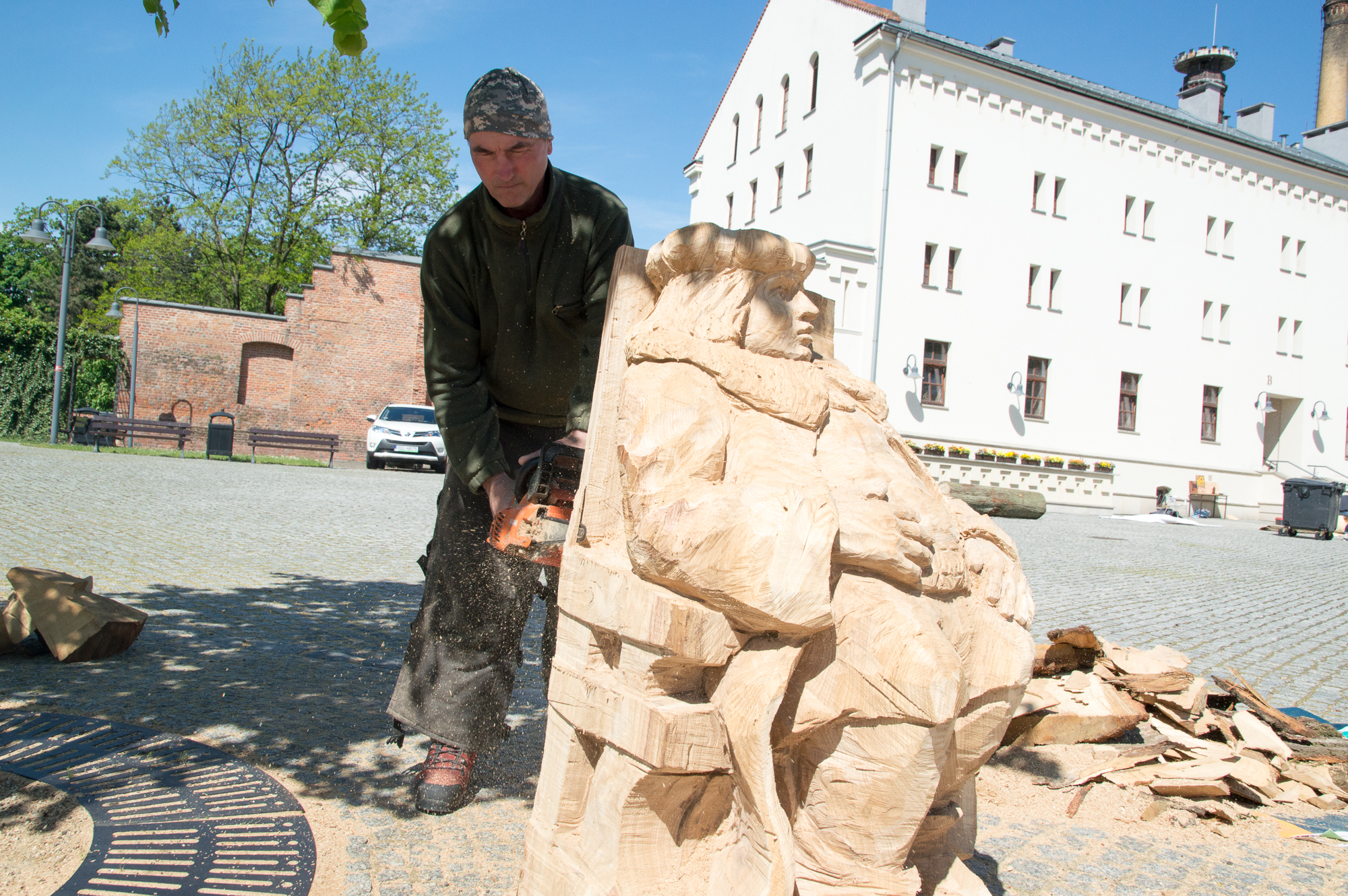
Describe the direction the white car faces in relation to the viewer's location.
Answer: facing the viewer

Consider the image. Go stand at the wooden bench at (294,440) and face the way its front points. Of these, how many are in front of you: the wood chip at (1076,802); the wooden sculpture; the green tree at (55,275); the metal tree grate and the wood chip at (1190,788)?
4

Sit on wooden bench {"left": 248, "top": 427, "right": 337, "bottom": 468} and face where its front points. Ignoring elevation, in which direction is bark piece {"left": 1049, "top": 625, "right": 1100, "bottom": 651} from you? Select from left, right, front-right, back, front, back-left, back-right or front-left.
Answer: front

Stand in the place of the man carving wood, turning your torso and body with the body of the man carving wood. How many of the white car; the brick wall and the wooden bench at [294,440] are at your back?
3

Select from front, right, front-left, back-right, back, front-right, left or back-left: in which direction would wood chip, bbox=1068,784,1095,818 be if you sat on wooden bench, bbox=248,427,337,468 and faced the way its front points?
front

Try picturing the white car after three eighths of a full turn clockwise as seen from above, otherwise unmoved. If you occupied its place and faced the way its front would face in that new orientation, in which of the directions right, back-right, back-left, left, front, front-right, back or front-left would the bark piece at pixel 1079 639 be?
back-left

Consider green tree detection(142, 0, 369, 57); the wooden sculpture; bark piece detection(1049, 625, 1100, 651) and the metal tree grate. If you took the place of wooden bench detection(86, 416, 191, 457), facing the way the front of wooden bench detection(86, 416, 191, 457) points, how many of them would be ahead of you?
4

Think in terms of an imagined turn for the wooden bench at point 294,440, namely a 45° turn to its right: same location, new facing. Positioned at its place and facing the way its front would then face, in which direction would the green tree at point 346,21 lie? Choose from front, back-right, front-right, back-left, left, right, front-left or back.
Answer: front-left

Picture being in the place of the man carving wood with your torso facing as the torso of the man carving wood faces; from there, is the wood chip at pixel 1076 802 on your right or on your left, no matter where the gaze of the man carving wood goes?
on your left

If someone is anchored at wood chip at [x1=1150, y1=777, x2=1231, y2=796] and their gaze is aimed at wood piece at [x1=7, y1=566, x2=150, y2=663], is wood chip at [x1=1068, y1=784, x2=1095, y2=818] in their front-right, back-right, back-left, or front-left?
front-left

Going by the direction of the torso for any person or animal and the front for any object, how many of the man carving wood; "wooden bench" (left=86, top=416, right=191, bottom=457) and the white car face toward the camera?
3

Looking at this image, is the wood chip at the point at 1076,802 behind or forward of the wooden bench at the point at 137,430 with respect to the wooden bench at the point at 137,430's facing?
forward

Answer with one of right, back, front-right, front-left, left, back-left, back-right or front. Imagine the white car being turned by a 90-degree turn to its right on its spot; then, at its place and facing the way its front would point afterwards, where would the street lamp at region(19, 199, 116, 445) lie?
front

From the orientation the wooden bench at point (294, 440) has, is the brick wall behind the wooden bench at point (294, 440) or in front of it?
behind

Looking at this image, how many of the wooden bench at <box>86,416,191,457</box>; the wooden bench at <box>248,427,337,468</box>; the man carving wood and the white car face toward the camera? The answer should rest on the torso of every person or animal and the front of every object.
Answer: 4

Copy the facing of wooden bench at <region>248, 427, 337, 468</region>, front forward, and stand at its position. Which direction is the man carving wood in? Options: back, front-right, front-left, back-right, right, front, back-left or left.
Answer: front

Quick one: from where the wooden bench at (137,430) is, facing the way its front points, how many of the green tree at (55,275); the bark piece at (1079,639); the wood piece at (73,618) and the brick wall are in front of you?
2

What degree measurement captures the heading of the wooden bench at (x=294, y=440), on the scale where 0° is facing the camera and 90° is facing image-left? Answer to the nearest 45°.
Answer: approximately 0°

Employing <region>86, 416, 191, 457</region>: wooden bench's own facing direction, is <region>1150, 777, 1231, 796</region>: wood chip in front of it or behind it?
in front

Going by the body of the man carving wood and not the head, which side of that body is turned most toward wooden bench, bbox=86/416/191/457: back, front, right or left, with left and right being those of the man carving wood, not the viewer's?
back
